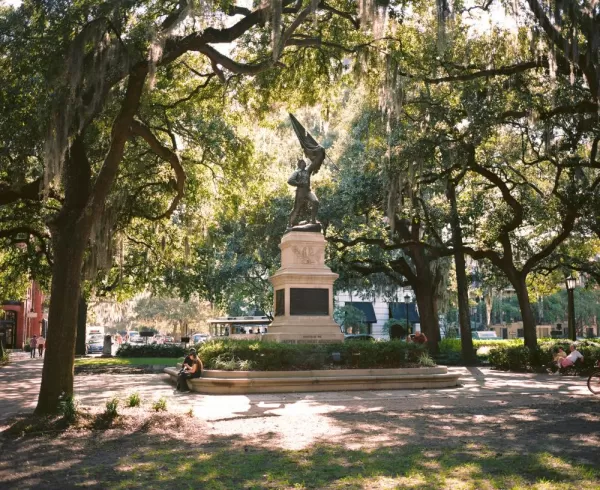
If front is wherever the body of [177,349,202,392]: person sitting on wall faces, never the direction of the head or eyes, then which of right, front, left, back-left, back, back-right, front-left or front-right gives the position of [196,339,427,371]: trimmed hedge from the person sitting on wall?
back

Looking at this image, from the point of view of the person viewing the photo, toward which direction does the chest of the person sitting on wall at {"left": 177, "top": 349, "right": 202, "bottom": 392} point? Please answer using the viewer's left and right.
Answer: facing to the left of the viewer

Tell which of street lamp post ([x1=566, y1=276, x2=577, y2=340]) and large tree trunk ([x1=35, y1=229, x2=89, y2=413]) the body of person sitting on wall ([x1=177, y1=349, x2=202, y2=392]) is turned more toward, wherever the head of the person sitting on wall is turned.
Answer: the large tree trunk

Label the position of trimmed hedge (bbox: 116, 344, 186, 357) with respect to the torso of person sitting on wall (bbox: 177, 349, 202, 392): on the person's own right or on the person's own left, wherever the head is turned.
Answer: on the person's own right
